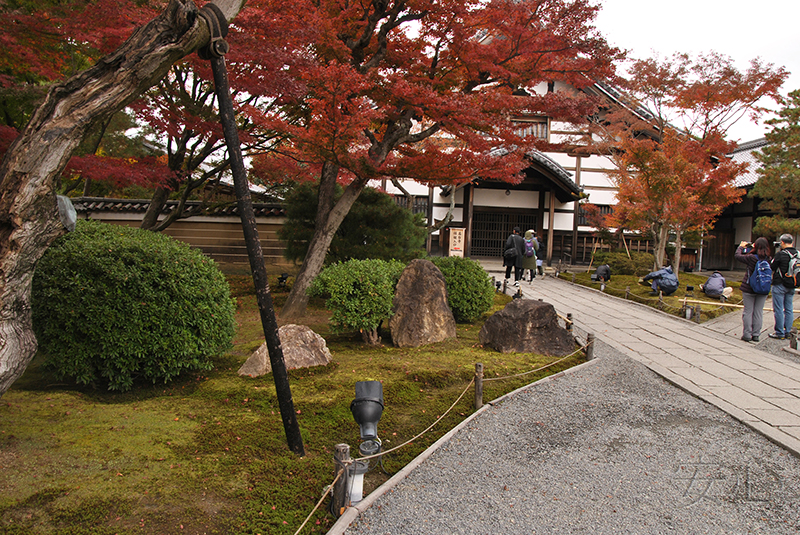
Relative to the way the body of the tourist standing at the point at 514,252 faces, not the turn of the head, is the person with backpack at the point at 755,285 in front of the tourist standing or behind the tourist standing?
behind

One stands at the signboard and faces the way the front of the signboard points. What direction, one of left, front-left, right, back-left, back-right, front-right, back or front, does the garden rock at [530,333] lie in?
front

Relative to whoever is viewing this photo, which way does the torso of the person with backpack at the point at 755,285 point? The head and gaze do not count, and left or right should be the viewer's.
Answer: facing away from the viewer and to the left of the viewer

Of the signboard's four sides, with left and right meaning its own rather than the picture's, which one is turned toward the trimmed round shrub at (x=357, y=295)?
front

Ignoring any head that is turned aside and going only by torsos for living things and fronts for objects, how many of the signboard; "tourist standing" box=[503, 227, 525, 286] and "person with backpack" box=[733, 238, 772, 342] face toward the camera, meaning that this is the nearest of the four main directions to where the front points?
1

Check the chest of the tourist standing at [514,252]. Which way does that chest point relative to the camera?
away from the camera

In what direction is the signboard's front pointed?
toward the camera

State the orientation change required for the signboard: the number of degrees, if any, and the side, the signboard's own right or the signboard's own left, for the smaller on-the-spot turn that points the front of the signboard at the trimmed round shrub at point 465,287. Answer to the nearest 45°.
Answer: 0° — it already faces it

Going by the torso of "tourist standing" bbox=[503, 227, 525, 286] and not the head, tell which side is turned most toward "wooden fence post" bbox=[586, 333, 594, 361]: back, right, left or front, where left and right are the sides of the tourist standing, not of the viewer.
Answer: back

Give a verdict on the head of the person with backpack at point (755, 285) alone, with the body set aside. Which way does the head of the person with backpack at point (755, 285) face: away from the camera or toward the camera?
away from the camera

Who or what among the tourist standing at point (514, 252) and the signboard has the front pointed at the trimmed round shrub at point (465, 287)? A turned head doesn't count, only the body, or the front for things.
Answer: the signboard

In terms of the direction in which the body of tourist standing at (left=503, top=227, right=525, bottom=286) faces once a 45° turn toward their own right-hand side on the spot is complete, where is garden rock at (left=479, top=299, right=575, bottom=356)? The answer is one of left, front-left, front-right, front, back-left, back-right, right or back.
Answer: back-right

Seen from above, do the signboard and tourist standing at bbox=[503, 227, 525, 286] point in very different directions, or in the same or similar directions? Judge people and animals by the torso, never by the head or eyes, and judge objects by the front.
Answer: very different directions

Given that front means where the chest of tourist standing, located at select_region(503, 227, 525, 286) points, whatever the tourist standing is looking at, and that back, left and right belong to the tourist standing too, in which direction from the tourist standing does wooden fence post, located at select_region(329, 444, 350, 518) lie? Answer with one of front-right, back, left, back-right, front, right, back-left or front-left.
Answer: back

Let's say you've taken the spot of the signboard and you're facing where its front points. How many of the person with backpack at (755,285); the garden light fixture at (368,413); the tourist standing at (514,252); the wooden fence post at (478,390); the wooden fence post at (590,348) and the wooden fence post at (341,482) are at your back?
0
